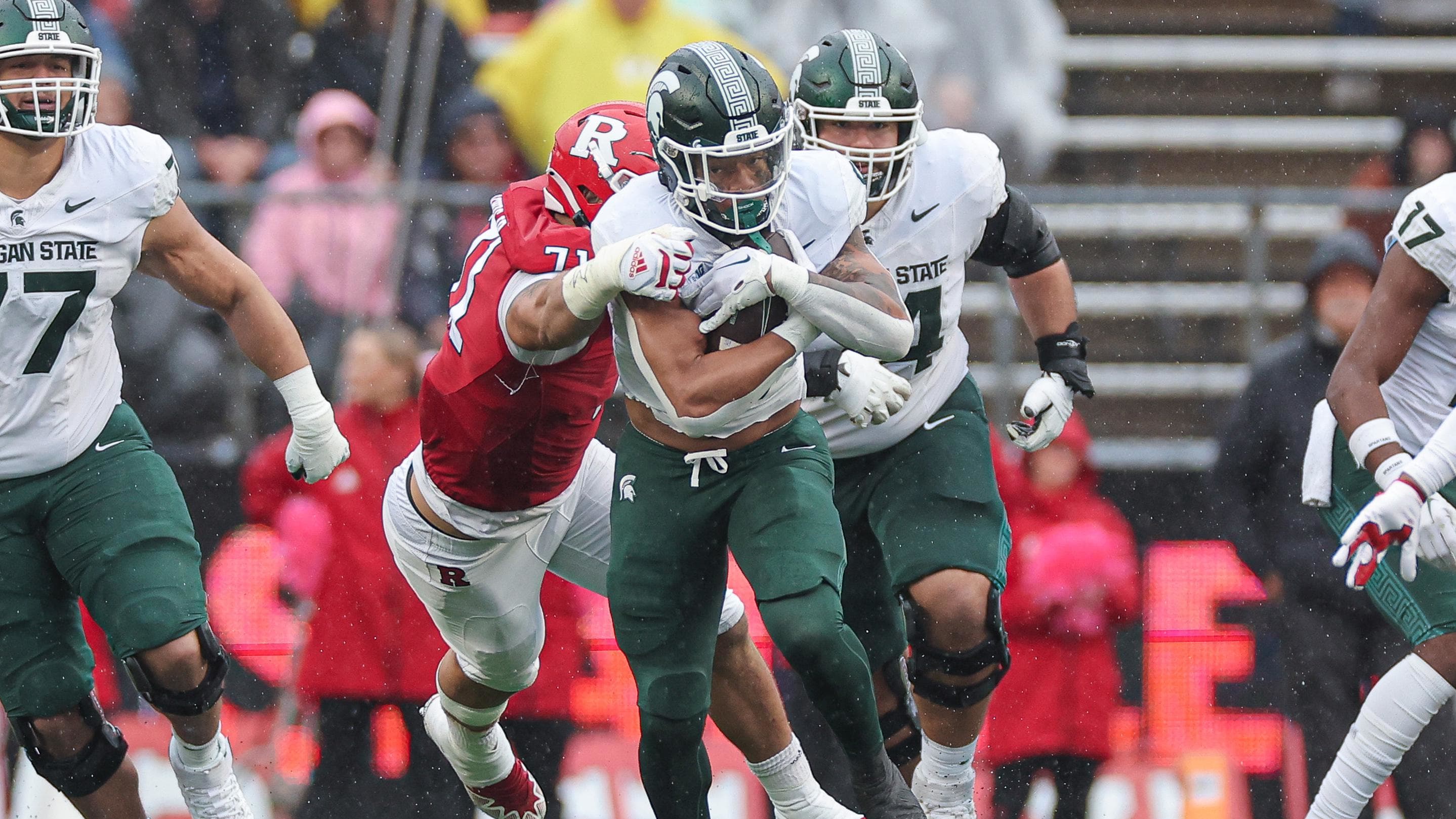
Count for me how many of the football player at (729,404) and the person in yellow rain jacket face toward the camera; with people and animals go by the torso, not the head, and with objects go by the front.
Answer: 2

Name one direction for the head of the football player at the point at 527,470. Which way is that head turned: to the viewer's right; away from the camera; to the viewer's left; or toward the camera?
to the viewer's right

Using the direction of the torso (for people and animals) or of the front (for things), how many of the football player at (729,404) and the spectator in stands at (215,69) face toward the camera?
2

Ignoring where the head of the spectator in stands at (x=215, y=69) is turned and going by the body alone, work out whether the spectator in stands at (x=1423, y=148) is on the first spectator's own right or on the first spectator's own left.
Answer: on the first spectator's own left

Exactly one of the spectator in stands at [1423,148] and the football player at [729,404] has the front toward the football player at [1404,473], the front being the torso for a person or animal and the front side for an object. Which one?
the spectator in stands

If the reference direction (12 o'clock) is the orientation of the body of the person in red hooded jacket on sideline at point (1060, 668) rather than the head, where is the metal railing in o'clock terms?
The metal railing is roughly at 6 o'clock from the person in red hooded jacket on sideline.
